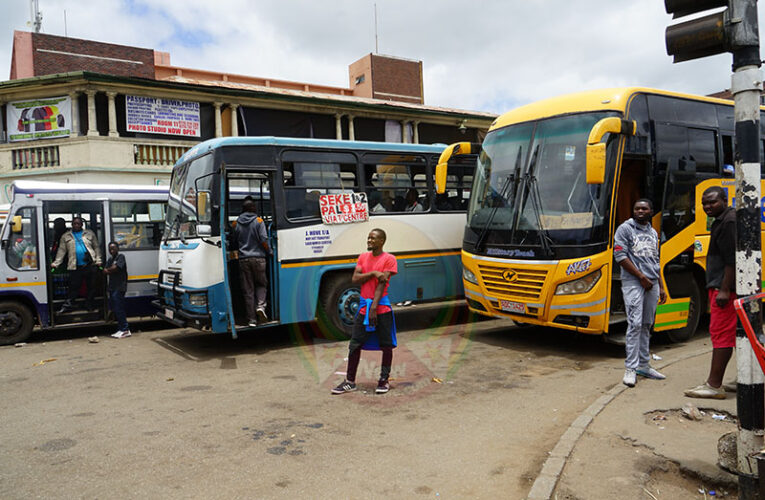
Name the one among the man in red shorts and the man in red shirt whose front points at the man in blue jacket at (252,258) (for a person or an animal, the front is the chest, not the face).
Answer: the man in red shorts

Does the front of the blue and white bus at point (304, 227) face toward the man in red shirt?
no

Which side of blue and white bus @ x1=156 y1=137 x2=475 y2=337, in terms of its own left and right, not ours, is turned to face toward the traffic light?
left

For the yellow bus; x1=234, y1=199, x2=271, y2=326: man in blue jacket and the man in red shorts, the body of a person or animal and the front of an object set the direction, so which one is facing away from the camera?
the man in blue jacket

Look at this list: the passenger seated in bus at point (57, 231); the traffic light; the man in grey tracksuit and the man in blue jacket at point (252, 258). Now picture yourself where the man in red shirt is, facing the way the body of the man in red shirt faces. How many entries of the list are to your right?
2

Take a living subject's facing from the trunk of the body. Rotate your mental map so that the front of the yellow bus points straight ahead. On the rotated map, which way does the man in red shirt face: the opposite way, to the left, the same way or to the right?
the same way

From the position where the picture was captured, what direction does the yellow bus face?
facing the viewer and to the left of the viewer

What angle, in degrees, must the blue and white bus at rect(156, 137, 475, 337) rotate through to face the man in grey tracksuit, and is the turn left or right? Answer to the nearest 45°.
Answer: approximately 90° to its left

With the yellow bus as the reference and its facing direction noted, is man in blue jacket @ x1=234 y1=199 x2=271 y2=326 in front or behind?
in front

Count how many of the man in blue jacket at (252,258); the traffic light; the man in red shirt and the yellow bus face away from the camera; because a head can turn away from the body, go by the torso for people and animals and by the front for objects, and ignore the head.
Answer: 1

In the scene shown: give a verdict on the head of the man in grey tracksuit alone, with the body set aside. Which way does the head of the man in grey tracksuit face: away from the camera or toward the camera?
toward the camera

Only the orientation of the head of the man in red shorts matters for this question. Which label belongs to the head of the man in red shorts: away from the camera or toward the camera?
toward the camera

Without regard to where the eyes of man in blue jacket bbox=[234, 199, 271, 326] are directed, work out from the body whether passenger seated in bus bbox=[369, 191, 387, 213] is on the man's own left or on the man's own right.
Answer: on the man's own right

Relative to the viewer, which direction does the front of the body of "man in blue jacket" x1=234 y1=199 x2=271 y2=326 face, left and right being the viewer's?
facing away from the viewer

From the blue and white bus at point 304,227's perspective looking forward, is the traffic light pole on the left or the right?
on its left

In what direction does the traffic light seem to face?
to the viewer's left

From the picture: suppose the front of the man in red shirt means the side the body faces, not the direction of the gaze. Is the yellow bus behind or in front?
behind

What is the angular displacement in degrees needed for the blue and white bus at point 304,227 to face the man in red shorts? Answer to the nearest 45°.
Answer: approximately 90° to its left

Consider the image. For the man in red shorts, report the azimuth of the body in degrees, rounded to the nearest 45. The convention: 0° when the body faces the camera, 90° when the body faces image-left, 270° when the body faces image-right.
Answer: approximately 90°
